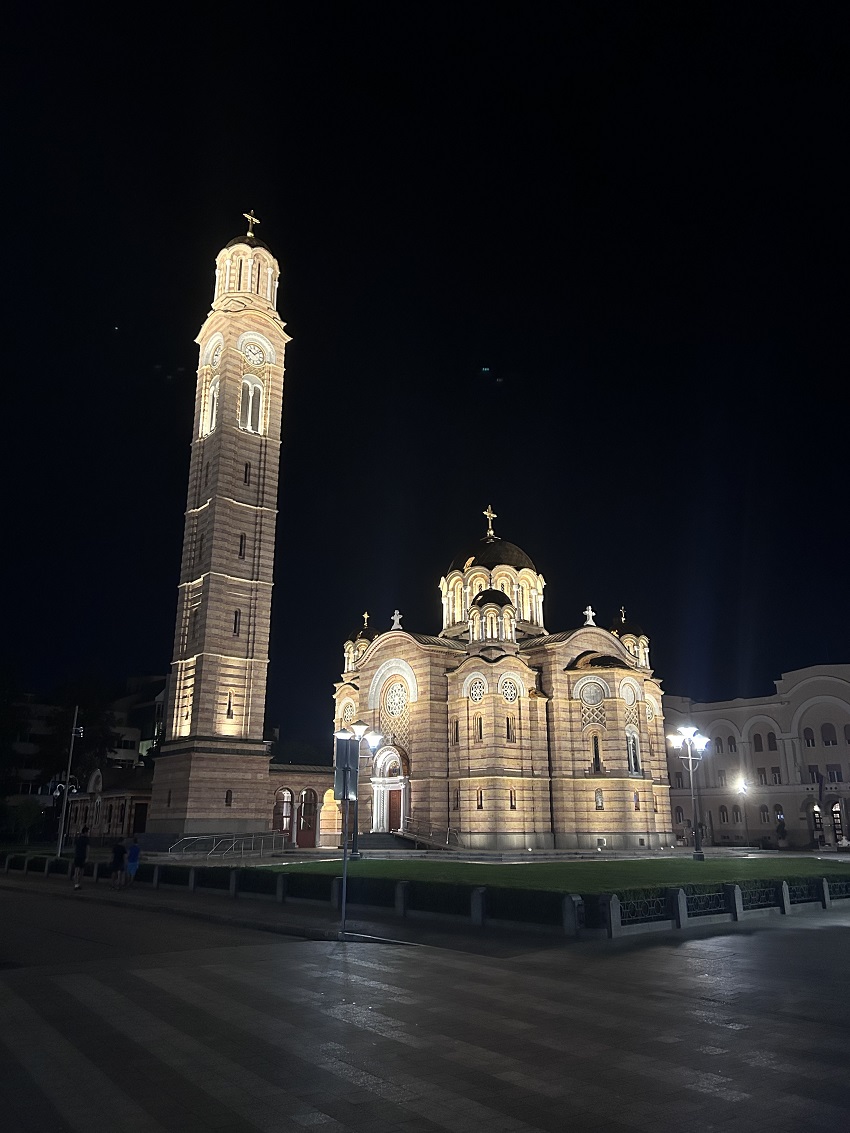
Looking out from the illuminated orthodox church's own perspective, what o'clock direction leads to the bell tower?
The bell tower is roughly at 1 o'clock from the illuminated orthodox church.

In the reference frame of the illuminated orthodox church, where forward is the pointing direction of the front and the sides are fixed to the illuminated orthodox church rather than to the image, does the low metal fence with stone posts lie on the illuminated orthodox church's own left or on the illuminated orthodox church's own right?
on the illuminated orthodox church's own left

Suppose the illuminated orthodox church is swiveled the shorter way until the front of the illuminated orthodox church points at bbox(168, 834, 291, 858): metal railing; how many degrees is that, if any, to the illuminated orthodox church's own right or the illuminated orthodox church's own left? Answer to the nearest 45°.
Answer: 0° — it already faces it

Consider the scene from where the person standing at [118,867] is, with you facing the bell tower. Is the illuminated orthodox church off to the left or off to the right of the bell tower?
right

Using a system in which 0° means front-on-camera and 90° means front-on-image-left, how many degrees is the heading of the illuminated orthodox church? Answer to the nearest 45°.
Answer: approximately 45°

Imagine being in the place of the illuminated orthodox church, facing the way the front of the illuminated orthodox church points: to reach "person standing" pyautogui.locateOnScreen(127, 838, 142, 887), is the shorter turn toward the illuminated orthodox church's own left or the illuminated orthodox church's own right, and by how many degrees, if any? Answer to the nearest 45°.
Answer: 0° — it already faces them
